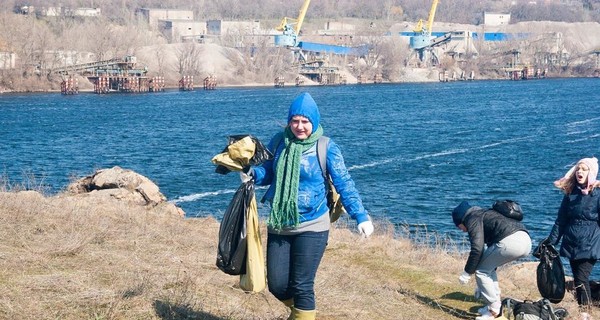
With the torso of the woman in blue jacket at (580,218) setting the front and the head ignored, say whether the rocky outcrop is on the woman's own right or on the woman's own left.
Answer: on the woman's own right

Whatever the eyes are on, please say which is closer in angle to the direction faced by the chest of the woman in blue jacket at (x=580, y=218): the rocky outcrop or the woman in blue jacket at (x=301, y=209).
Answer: the woman in blue jacket

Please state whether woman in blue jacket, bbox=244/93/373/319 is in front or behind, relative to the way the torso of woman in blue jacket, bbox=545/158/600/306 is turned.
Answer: in front

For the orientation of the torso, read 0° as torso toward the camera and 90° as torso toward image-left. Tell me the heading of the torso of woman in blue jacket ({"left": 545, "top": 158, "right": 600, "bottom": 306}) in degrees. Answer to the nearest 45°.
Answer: approximately 0°
